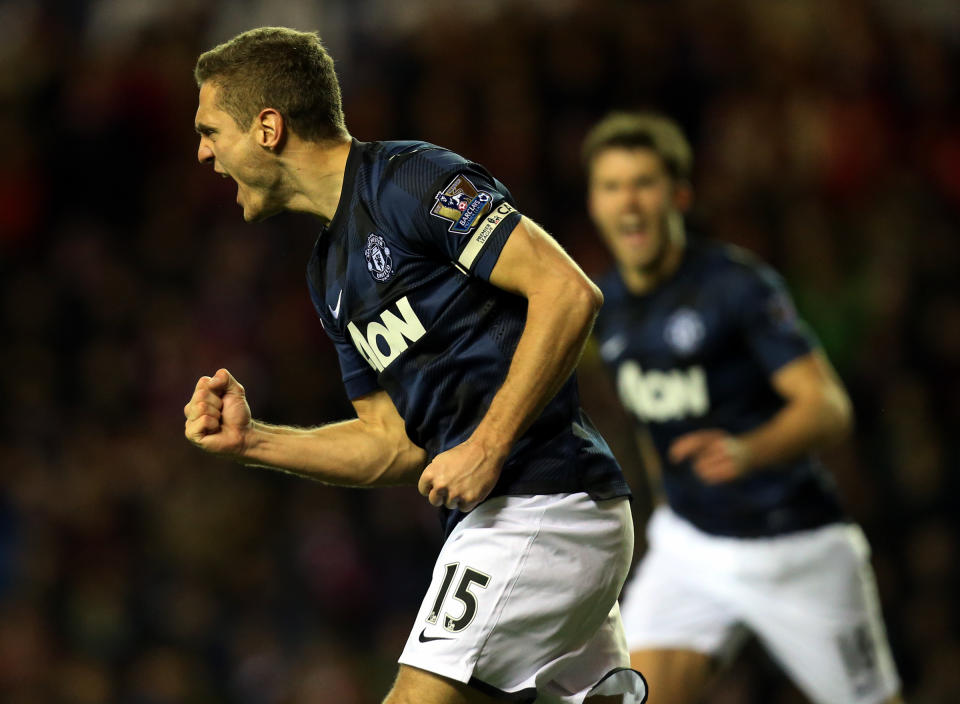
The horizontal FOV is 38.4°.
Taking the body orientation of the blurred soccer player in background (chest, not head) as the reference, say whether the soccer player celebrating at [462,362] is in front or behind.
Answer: in front

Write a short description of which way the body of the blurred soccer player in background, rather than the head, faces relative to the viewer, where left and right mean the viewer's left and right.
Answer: facing the viewer and to the left of the viewer

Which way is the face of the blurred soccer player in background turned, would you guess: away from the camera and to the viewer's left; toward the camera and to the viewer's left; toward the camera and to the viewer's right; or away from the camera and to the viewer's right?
toward the camera and to the viewer's left

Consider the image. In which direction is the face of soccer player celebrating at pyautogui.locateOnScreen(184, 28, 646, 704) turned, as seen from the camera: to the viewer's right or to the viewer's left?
to the viewer's left
